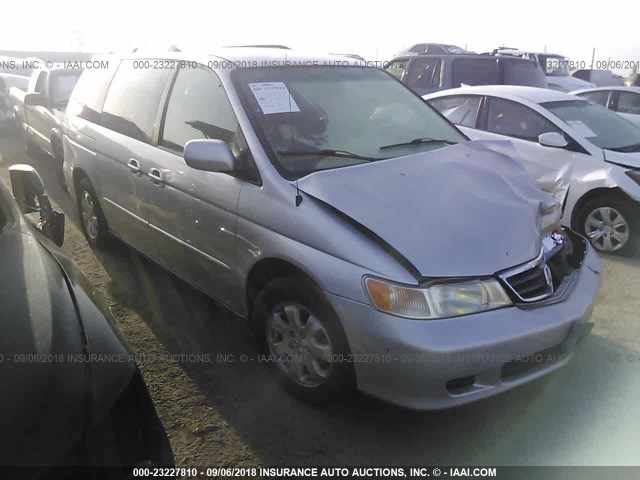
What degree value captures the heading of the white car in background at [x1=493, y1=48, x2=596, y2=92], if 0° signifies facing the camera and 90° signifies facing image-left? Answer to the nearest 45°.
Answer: approximately 315°

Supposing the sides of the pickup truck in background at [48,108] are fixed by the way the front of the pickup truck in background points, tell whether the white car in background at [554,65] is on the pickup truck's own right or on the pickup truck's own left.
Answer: on the pickup truck's own left

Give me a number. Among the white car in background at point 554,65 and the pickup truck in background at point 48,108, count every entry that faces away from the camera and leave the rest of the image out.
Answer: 0

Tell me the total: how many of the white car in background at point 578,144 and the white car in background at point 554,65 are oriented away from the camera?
0

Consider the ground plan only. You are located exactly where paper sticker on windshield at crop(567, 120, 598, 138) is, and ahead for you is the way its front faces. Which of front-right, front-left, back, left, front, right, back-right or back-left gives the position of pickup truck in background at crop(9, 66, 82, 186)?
back-right

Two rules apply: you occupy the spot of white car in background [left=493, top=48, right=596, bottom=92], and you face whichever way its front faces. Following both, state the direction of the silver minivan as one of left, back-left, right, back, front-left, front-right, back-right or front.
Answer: front-right

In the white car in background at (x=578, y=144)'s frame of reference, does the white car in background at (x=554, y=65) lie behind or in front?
behind

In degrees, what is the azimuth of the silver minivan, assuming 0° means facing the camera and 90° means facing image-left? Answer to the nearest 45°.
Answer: approximately 315°

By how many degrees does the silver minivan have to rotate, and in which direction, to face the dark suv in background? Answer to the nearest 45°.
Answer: approximately 135° to its left

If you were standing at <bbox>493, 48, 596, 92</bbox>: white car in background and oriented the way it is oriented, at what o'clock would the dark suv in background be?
The dark suv in background is roughly at 2 o'clock from the white car in background.

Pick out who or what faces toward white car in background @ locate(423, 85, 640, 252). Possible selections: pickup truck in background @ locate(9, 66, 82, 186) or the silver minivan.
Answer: the pickup truck in background

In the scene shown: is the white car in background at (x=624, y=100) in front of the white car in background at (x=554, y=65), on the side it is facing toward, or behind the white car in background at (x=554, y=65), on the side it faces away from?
in front

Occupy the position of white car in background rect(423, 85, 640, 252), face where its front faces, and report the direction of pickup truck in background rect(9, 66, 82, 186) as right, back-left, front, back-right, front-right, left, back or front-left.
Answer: back-right
